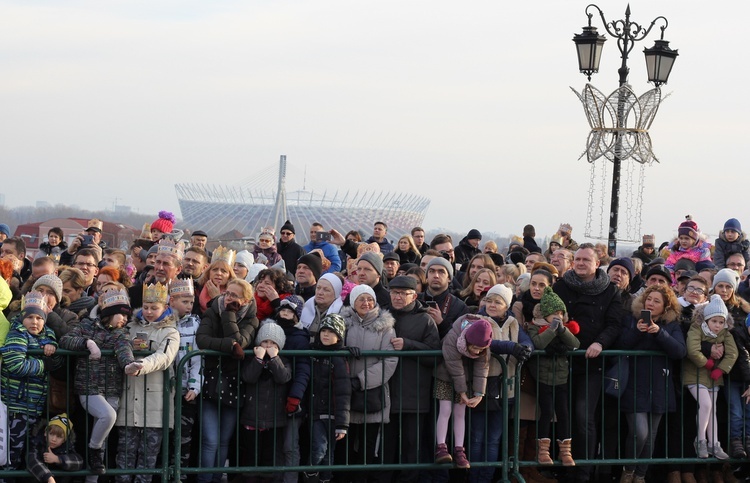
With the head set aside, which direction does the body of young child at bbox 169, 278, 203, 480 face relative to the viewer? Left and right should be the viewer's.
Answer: facing the viewer and to the right of the viewer

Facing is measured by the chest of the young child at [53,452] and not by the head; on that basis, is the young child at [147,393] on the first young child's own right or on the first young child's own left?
on the first young child's own left

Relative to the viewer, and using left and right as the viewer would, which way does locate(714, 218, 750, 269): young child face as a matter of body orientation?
facing the viewer

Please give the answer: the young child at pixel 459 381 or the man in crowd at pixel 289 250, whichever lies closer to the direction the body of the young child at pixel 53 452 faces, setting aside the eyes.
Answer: the young child

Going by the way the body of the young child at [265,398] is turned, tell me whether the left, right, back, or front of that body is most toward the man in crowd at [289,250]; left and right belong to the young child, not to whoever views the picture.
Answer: back

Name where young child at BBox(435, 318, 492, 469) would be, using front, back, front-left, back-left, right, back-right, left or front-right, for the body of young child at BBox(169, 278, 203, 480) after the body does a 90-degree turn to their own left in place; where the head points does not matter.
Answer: front-right

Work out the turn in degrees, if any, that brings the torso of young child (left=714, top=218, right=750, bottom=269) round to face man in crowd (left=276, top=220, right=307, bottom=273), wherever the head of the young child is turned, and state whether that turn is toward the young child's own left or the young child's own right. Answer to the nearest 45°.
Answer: approximately 90° to the young child's own right

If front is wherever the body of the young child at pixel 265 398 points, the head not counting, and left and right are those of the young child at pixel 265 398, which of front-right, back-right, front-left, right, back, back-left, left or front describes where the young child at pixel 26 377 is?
right

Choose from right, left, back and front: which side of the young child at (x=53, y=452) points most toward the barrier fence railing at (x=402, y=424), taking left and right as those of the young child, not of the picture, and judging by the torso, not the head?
left

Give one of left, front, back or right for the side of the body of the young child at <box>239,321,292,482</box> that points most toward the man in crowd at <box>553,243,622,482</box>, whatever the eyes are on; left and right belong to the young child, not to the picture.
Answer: left

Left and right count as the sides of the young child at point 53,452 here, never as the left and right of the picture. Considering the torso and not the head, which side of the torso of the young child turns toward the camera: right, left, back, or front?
front

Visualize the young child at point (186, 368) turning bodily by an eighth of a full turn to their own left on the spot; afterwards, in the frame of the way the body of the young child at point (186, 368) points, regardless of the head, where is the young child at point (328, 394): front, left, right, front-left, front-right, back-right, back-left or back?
front

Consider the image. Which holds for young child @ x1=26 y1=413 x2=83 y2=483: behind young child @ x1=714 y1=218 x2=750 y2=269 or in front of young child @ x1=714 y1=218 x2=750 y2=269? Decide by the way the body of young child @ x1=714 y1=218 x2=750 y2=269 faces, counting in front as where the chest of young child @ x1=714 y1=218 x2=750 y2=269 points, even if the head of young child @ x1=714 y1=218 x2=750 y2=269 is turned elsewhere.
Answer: in front
